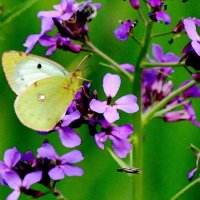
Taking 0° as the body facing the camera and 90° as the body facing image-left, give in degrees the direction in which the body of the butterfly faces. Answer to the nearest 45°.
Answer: approximately 270°

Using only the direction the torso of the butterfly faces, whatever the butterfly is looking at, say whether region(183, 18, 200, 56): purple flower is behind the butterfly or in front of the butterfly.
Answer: in front
